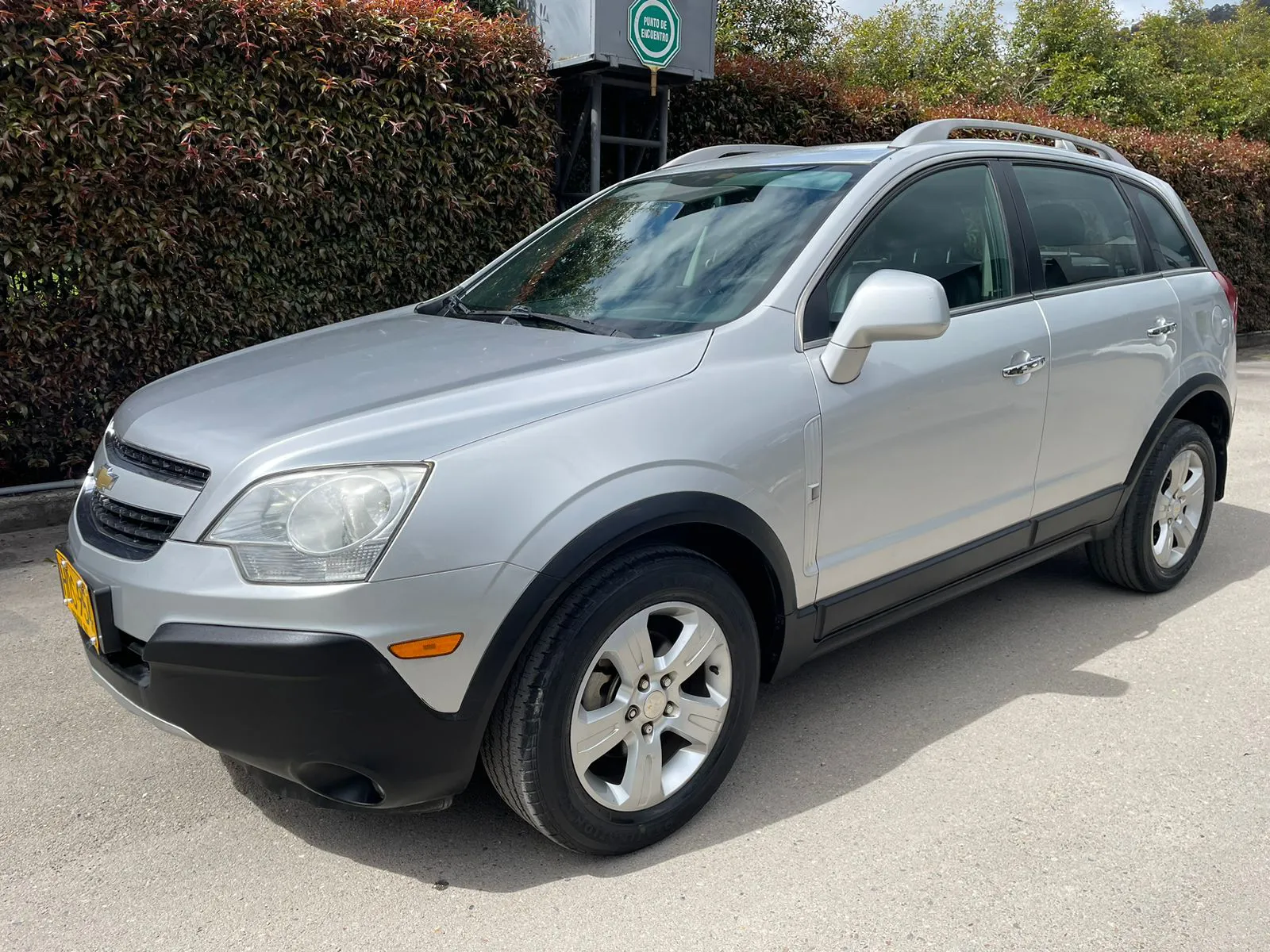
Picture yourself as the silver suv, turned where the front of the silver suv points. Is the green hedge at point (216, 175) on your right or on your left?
on your right

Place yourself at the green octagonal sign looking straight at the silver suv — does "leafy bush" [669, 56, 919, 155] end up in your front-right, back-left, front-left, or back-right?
back-left

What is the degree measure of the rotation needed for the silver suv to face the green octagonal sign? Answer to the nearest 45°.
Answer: approximately 135° to its right

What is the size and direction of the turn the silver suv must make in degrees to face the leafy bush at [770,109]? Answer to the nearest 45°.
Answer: approximately 135° to its right

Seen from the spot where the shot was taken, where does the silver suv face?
facing the viewer and to the left of the viewer

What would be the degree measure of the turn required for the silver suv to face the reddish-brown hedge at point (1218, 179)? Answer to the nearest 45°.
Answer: approximately 180°
